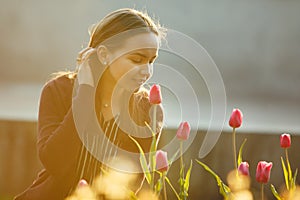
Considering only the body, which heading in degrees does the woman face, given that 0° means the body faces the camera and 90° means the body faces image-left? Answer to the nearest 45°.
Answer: approximately 315°
